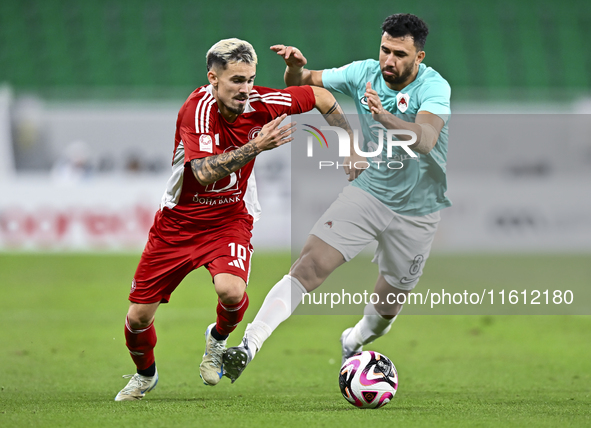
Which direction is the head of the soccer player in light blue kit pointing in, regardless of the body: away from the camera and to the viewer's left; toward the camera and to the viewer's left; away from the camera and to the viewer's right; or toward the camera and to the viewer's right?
toward the camera and to the viewer's left

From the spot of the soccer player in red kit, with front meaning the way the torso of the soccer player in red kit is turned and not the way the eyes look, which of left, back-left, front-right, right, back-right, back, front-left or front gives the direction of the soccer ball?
front

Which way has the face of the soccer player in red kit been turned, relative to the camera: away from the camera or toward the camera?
toward the camera

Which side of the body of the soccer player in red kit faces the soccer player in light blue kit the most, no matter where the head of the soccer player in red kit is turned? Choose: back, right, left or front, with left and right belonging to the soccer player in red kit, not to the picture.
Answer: left

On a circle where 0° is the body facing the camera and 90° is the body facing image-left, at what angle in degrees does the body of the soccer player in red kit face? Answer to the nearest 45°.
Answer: approximately 315°

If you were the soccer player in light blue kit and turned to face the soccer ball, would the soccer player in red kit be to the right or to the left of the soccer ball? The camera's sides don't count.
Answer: right

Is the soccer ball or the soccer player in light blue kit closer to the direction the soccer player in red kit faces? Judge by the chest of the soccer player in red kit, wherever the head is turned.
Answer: the soccer ball
